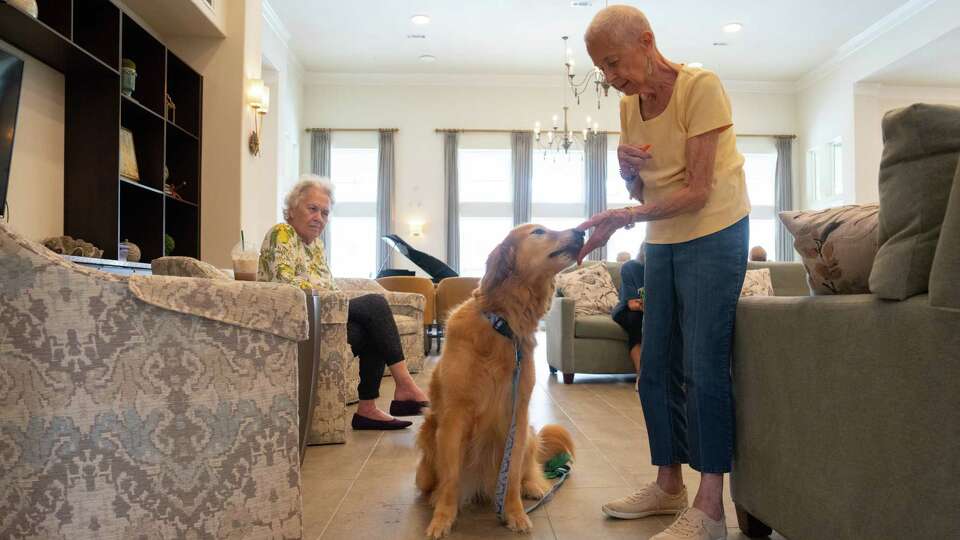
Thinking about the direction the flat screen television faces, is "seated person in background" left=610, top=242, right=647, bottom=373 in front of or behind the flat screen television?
in front

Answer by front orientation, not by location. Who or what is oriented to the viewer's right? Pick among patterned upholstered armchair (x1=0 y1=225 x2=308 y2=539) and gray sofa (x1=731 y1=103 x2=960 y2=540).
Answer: the patterned upholstered armchair

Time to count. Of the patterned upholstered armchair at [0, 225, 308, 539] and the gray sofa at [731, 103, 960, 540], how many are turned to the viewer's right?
1

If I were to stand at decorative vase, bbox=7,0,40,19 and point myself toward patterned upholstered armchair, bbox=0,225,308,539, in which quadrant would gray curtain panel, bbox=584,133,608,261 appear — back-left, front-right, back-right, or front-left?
back-left

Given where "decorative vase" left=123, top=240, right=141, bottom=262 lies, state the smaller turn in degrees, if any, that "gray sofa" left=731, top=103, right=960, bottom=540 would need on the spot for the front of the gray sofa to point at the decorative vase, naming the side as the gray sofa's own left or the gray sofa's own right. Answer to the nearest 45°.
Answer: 0° — it already faces it

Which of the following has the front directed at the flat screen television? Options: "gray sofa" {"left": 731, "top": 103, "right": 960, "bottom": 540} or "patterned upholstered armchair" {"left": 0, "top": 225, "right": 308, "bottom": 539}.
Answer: the gray sofa

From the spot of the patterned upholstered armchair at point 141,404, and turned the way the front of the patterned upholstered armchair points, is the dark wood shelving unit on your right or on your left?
on your left

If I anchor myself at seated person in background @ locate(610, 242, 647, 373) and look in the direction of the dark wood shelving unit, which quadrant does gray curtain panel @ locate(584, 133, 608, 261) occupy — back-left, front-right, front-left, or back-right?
back-right

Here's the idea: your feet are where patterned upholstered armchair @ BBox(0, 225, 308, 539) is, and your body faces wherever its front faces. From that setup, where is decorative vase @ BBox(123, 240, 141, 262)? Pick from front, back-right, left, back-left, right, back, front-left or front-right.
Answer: left

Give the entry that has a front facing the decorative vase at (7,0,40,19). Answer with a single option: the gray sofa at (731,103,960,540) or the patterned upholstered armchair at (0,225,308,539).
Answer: the gray sofa

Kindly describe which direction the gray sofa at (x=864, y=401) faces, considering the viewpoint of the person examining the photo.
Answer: facing to the left of the viewer

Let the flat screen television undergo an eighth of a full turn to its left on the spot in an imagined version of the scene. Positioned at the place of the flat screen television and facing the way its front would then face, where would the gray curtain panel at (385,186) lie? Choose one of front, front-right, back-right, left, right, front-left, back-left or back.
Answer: front-left

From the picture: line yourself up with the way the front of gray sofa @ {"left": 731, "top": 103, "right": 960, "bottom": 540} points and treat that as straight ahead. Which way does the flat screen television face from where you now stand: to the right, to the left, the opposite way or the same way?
the opposite way

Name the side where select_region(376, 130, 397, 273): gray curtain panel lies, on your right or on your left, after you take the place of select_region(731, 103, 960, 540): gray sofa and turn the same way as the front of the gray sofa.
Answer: on your right

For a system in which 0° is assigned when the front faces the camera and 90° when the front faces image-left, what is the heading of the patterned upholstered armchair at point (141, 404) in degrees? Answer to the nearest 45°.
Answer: approximately 270°
